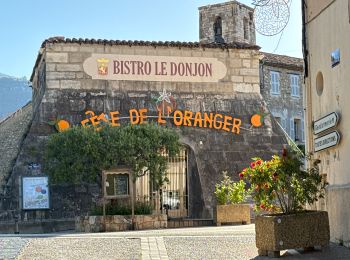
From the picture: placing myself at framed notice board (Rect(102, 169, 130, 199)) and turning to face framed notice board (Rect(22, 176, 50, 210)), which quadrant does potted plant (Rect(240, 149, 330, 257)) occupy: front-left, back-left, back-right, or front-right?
back-left

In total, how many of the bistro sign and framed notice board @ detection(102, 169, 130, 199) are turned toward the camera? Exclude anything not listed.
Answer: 2

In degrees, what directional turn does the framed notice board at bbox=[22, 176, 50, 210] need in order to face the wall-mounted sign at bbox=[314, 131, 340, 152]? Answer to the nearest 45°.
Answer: approximately 45° to its left

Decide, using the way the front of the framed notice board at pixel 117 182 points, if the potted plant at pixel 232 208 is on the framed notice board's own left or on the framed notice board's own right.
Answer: on the framed notice board's own left

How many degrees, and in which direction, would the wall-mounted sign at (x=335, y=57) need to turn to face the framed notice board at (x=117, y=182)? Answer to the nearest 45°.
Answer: approximately 90° to its right

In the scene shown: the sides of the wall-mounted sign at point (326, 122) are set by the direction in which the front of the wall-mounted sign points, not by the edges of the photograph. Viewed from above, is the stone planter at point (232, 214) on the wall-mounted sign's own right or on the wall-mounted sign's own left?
on the wall-mounted sign's own right
